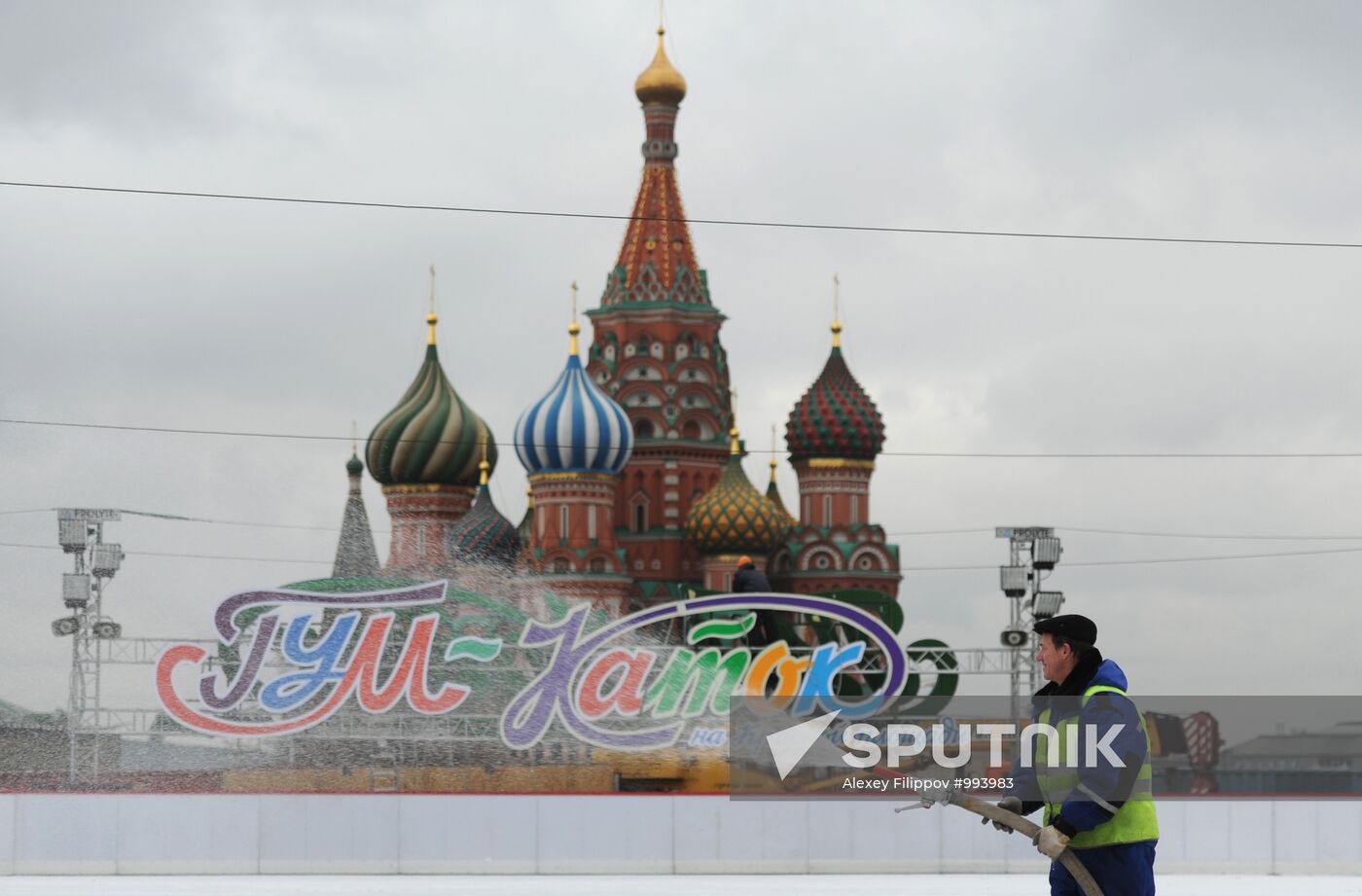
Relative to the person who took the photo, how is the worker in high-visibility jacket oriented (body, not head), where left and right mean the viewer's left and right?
facing to the left of the viewer

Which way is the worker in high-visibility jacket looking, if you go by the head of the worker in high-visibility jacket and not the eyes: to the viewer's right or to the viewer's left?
to the viewer's left
